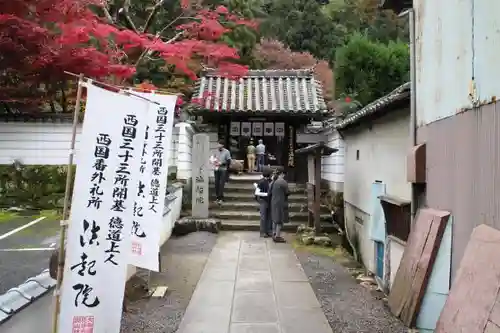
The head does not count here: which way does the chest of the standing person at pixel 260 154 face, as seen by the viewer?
away from the camera

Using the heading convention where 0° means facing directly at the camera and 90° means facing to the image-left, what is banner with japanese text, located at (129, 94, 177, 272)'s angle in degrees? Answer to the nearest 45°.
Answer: approximately 0°

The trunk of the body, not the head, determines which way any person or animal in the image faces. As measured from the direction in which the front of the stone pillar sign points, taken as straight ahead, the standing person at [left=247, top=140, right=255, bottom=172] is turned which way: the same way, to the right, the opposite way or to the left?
the opposite way

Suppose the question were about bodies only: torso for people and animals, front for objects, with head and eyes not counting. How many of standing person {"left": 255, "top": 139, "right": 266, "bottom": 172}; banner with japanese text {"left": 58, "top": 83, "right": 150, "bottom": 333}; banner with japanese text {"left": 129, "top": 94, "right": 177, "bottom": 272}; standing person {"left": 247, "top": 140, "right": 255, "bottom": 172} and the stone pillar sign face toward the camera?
3

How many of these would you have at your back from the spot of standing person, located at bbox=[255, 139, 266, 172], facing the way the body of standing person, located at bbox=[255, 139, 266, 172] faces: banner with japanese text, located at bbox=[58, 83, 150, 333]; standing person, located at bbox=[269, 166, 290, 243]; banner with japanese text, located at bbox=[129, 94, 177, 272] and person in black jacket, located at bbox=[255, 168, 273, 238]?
4

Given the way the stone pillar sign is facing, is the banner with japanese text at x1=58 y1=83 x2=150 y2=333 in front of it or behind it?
in front

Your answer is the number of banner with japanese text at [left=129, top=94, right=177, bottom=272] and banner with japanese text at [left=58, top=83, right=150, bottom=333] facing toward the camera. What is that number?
2

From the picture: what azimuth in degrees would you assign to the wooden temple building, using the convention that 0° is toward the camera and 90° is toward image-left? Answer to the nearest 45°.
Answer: approximately 0°
